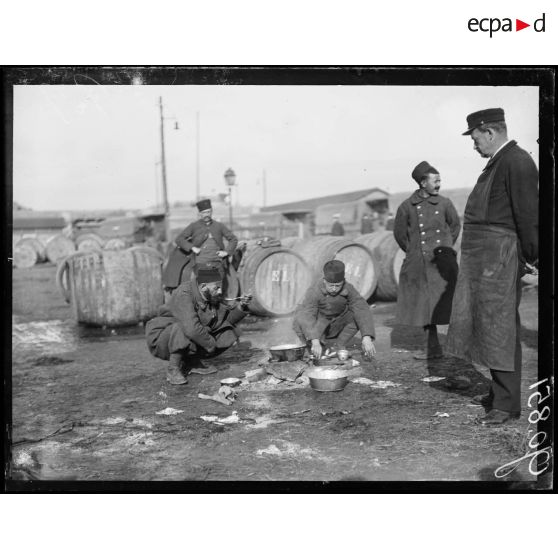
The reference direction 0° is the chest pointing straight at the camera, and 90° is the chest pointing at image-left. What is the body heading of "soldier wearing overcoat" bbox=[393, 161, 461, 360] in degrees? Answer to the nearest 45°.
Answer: approximately 0°

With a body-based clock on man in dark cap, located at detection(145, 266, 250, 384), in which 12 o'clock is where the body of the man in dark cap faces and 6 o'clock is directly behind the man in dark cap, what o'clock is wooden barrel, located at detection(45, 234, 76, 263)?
The wooden barrel is roughly at 7 o'clock from the man in dark cap.

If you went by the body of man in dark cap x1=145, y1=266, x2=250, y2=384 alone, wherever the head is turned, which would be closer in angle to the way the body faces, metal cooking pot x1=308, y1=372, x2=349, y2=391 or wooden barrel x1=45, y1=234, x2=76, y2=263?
the metal cooking pot

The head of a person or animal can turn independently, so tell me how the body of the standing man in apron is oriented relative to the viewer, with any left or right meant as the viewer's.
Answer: facing to the left of the viewer

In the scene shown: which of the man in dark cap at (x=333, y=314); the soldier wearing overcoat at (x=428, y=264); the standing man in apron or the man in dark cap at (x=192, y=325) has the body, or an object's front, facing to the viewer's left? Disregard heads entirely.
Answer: the standing man in apron

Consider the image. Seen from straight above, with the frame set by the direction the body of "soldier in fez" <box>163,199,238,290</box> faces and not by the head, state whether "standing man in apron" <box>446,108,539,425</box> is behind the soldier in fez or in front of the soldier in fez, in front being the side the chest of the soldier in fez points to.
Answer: in front

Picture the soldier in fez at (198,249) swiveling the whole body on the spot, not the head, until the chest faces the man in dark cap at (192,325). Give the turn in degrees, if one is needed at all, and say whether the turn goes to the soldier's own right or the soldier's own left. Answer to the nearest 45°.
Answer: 0° — they already face them

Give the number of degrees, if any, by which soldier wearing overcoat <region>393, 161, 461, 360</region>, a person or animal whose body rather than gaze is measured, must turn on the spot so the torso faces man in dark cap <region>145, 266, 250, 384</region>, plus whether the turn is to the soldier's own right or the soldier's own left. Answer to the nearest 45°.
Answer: approximately 45° to the soldier's own right

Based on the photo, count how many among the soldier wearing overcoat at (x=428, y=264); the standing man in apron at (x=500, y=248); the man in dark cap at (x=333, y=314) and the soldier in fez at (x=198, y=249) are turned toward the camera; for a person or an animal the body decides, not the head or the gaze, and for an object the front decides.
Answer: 3

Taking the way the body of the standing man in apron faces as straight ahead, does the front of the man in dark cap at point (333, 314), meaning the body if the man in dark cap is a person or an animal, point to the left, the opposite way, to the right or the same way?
to the left
